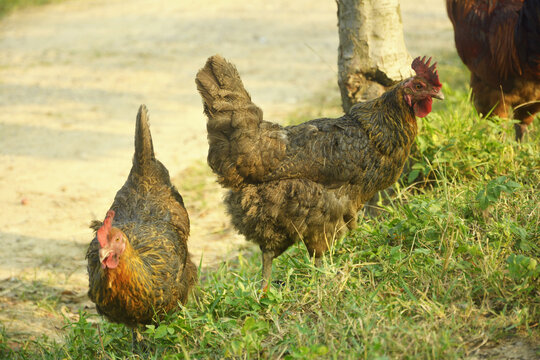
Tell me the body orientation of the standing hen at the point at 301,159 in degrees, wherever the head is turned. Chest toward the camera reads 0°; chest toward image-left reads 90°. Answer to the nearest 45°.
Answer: approximately 270°

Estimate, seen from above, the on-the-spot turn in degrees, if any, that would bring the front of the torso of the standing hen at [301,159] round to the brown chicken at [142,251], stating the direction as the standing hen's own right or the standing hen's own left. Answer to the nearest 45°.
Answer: approximately 135° to the standing hen's own right

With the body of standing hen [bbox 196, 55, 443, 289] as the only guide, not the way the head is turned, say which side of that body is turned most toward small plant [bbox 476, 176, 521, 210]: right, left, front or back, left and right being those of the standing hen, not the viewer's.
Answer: front

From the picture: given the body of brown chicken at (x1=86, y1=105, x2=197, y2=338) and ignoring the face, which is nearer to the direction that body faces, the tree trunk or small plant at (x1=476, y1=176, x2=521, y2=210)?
the small plant

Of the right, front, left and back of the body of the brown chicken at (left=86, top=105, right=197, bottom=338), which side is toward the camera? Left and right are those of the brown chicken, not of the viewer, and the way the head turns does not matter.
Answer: front

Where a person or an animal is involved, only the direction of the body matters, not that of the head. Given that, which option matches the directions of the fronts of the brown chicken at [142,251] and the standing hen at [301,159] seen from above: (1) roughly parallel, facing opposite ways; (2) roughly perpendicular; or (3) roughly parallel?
roughly perpendicular

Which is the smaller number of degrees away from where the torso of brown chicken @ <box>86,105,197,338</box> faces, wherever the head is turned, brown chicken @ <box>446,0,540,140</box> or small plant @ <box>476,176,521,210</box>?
the small plant

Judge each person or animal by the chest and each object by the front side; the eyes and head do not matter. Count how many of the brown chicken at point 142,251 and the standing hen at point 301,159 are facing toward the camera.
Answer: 1
